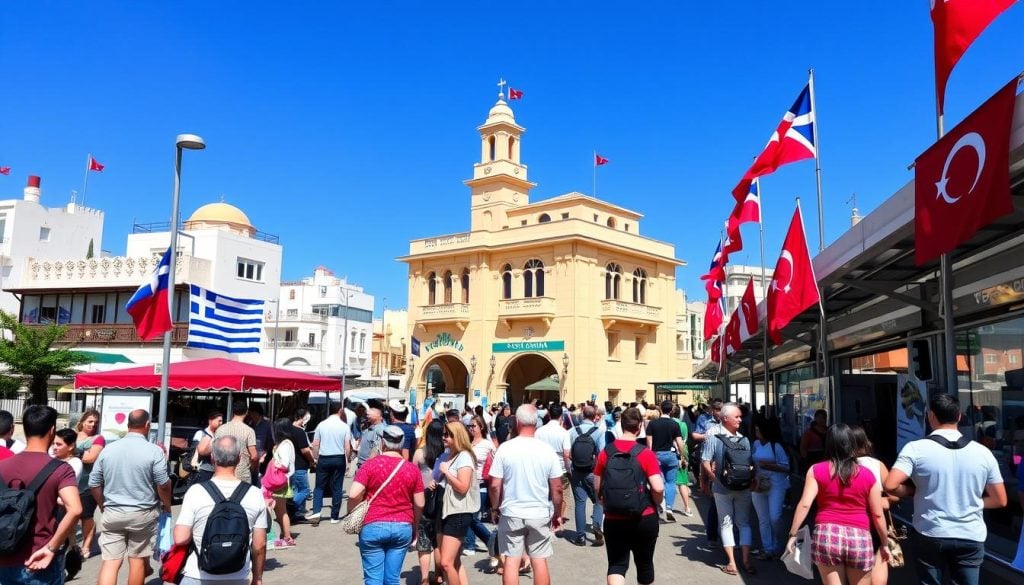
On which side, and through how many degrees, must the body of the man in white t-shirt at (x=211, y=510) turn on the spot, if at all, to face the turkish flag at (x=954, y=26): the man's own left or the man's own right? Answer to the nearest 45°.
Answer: approximately 90° to the man's own right

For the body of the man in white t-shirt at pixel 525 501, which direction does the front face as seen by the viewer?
away from the camera

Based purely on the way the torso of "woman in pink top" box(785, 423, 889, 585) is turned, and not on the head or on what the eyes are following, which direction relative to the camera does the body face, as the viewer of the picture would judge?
away from the camera

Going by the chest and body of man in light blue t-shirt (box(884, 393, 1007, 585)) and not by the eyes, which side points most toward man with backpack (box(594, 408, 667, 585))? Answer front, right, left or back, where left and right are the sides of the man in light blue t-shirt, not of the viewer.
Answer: left

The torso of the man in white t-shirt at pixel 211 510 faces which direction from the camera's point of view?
away from the camera

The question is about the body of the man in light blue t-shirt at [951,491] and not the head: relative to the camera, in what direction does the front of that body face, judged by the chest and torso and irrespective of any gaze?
away from the camera

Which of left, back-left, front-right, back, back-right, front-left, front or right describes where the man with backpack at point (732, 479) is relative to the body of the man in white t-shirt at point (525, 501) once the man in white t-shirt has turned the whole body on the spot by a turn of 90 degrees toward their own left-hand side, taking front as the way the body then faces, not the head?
back-right

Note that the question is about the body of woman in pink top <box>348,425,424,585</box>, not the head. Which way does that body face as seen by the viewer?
away from the camera

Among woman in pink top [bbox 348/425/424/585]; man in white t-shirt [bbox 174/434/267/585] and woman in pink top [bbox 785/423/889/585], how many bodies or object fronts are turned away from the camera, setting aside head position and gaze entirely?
3

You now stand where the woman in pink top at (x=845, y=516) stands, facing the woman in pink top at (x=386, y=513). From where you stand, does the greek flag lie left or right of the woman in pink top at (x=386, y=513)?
right

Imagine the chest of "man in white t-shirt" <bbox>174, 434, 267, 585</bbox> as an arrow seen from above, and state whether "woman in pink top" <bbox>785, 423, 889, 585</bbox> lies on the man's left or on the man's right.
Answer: on the man's right

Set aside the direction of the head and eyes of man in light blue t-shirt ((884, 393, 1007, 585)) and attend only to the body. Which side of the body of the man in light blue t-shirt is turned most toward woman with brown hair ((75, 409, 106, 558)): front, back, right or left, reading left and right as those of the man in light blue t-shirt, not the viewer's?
left
